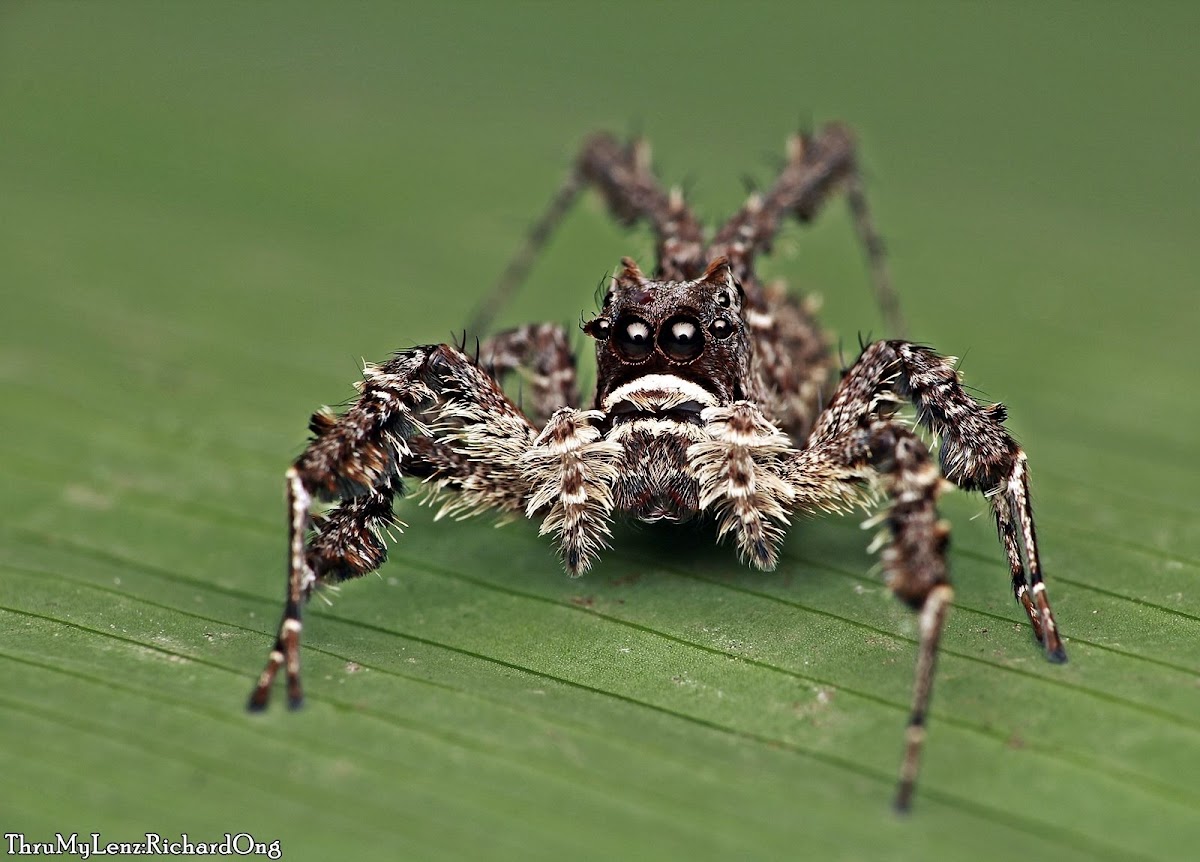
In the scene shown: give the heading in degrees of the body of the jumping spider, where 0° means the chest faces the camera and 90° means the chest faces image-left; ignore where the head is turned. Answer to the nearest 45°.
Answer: approximately 0°
